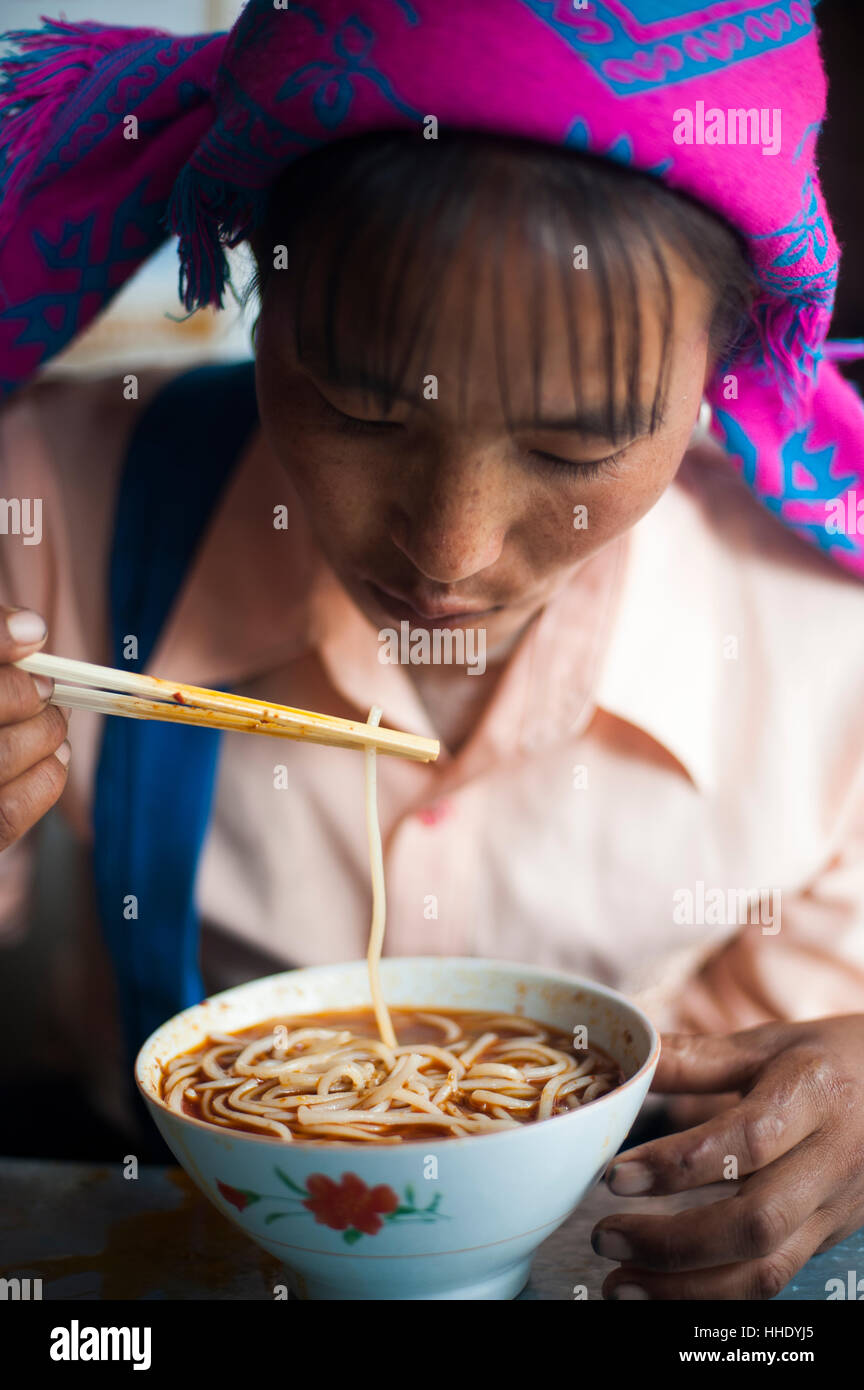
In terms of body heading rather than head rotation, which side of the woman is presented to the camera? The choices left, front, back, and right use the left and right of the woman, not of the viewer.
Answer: front
